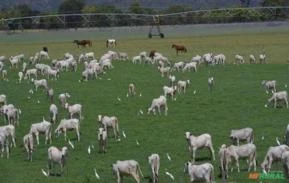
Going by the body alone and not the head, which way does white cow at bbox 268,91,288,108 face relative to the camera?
to the viewer's left

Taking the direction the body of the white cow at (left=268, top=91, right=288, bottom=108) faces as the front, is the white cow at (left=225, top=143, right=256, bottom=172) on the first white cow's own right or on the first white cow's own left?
on the first white cow's own left

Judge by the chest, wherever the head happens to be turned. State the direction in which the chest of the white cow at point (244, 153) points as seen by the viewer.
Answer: to the viewer's left

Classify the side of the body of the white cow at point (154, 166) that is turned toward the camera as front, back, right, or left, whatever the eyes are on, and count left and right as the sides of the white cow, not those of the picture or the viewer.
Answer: back

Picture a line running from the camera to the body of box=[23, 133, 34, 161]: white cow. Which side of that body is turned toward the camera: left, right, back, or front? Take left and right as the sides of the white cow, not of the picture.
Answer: back

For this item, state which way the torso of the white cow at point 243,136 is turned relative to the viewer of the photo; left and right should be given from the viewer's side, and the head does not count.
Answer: facing to the left of the viewer

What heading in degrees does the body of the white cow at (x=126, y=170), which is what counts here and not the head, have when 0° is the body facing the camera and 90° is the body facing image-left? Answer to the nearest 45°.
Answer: approximately 90°

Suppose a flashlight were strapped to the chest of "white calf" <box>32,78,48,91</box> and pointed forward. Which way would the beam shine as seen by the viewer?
to the viewer's left

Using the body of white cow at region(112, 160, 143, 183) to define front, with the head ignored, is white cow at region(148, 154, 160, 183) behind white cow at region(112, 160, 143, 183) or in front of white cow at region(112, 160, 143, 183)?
behind
